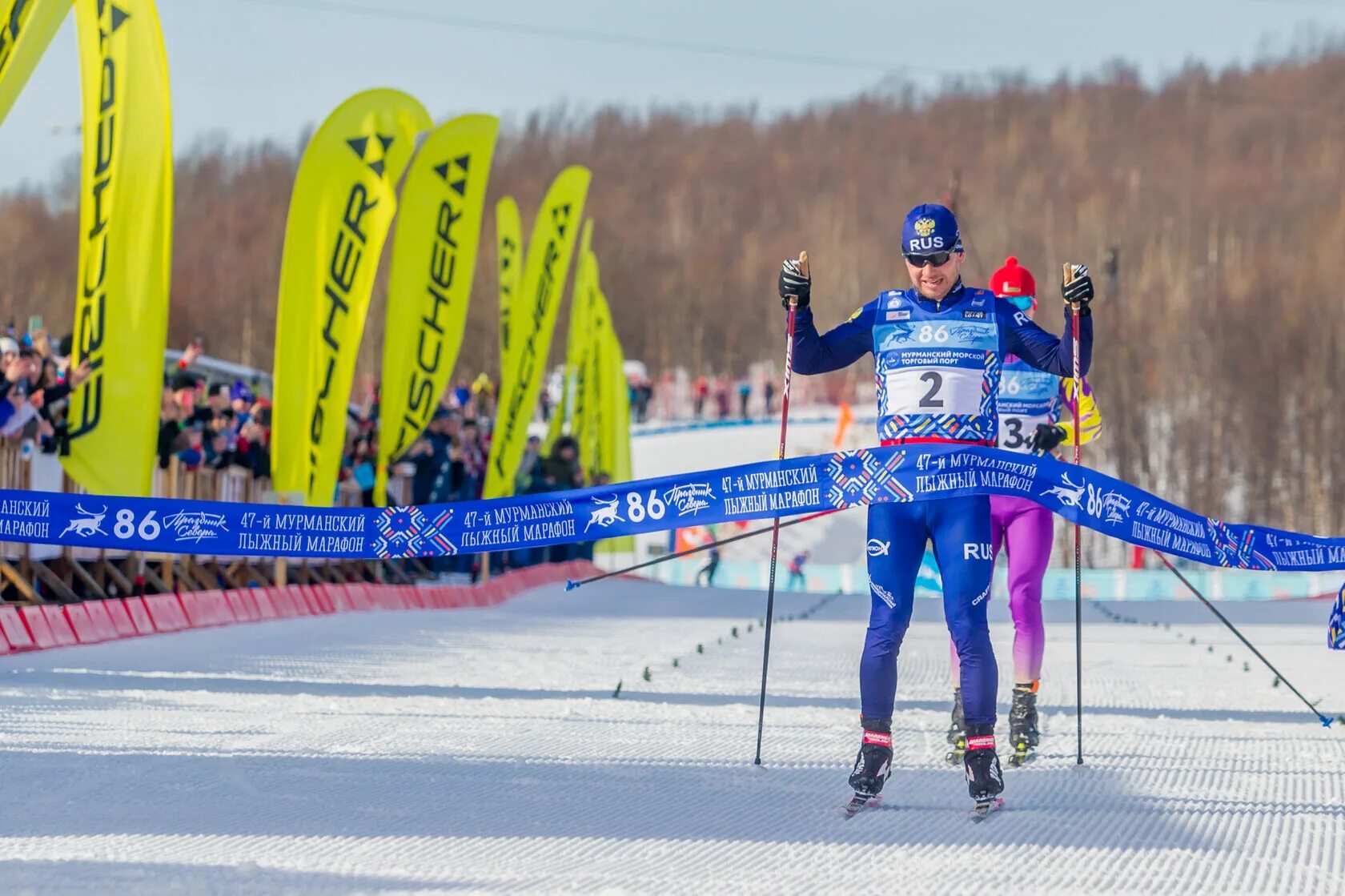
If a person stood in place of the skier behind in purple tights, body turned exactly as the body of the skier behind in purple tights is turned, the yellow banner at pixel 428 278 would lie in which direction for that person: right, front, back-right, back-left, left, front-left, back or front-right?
back-right

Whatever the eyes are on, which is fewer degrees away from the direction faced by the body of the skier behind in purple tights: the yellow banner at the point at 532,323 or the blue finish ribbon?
the blue finish ribbon

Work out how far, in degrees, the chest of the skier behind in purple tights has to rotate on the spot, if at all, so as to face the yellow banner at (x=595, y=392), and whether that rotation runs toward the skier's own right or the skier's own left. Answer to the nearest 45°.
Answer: approximately 180°

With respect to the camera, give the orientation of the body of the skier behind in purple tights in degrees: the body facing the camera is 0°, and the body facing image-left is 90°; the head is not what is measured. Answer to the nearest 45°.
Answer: approximately 0°

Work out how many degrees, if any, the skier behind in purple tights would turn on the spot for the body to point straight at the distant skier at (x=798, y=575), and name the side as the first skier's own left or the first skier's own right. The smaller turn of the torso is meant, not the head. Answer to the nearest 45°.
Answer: approximately 180°

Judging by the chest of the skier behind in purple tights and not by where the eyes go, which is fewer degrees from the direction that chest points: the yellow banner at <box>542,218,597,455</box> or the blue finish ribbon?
the blue finish ribbon

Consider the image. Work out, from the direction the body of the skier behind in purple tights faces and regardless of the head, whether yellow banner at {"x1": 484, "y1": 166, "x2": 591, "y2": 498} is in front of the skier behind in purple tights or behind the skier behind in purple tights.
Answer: behind

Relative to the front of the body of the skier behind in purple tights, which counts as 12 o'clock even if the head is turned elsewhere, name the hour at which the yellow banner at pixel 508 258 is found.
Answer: The yellow banner is roughly at 5 o'clock from the skier behind in purple tights.

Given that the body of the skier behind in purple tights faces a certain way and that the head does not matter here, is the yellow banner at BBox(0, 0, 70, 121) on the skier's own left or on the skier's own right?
on the skier's own right

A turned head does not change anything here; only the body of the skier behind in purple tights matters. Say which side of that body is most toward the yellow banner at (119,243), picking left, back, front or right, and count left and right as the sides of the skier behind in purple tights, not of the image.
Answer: right
